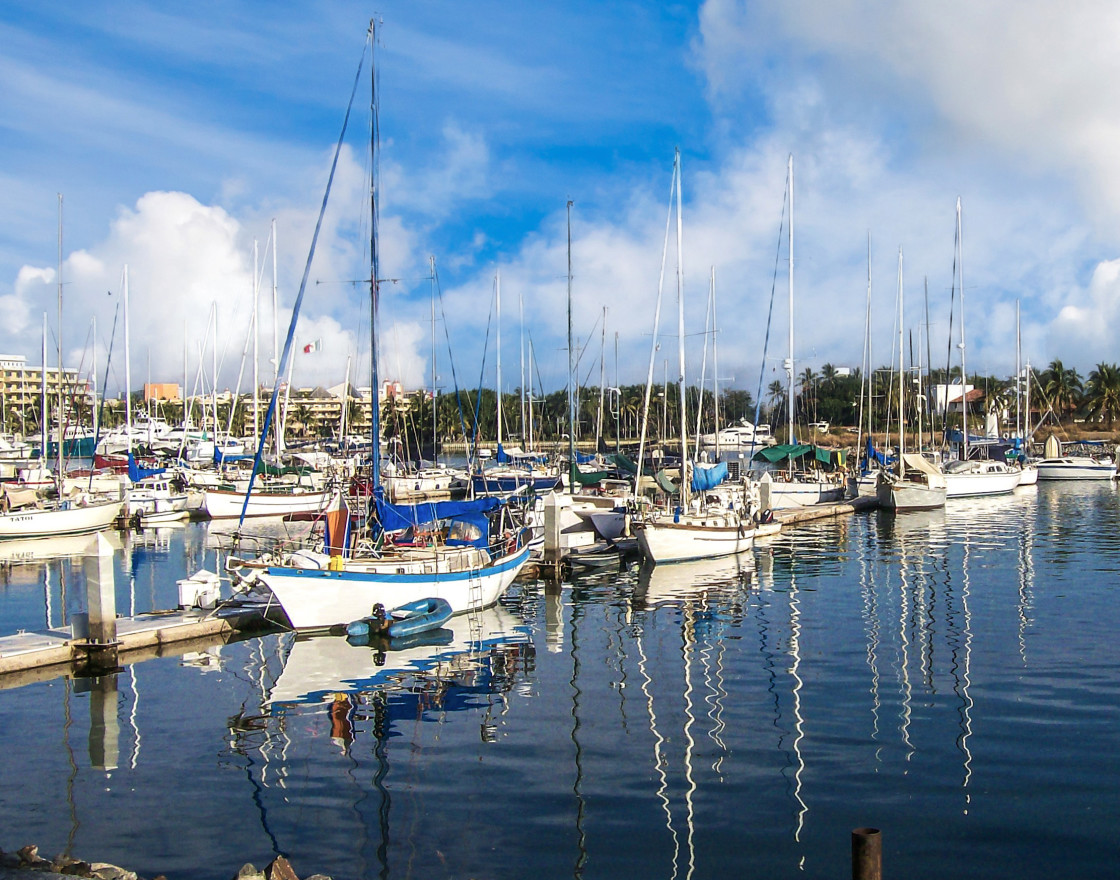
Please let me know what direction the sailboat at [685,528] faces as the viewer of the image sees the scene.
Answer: facing the viewer and to the left of the viewer

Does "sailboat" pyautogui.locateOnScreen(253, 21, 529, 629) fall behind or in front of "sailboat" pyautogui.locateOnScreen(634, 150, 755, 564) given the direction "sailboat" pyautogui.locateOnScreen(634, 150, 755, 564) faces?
in front

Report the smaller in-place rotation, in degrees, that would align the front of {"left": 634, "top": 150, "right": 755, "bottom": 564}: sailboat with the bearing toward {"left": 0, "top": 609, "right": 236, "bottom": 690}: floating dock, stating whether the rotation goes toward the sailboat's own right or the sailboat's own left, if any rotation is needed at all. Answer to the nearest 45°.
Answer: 0° — it already faces it

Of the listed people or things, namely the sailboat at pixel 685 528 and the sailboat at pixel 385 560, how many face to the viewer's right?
0

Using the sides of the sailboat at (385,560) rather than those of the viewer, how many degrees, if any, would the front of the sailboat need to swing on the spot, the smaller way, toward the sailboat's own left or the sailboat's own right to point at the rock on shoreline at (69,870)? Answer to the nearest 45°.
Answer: approximately 45° to the sailboat's own left

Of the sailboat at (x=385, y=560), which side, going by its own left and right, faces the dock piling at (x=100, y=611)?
front

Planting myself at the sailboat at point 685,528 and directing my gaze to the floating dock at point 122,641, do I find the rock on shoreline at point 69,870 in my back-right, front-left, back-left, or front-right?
front-left

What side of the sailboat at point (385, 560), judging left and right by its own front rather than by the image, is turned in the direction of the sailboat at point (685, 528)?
back

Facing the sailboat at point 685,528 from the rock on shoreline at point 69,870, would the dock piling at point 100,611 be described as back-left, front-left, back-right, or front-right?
front-left

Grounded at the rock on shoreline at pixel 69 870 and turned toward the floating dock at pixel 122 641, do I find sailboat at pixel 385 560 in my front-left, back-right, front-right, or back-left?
front-right

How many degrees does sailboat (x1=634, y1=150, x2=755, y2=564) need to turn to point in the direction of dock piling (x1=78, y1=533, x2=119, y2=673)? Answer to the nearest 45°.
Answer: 0° — it already faces it

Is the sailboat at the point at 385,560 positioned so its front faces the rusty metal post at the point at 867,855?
no

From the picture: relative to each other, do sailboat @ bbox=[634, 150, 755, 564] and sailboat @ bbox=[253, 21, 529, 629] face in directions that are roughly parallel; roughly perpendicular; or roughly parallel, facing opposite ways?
roughly parallel
